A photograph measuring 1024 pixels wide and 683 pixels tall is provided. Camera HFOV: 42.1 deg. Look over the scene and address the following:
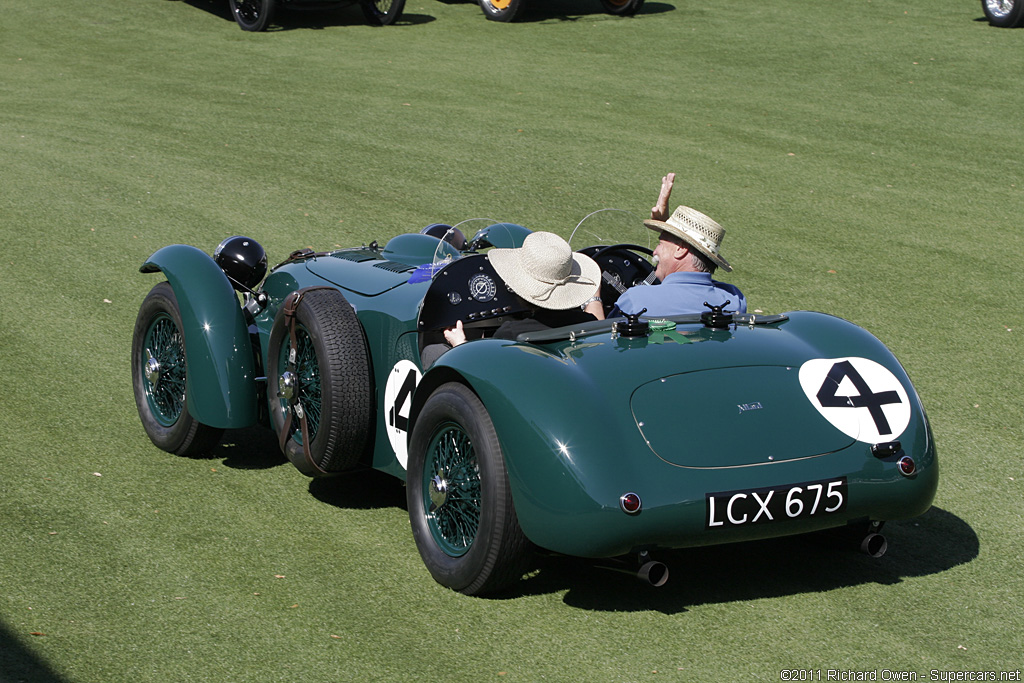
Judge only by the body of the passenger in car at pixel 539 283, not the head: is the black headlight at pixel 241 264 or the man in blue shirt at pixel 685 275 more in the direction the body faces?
the black headlight

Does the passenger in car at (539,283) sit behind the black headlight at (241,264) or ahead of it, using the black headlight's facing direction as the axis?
behind

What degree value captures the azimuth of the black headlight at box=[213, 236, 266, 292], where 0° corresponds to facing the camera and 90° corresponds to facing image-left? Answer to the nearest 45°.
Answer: approximately 135°

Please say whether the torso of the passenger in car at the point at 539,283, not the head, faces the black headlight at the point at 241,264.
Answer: yes

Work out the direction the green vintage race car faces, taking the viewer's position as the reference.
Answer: facing away from the viewer and to the left of the viewer

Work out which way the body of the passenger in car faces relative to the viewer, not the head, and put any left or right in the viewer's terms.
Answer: facing away from the viewer and to the left of the viewer

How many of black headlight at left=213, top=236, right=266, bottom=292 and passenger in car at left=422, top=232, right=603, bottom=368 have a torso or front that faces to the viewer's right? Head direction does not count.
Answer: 0

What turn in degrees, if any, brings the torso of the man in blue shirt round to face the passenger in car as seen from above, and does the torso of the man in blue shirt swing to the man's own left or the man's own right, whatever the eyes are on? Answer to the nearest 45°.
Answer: approximately 45° to the man's own left

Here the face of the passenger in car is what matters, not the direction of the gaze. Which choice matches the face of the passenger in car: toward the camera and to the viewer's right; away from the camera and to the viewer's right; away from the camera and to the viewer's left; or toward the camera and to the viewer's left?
away from the camera and to the viewer's left

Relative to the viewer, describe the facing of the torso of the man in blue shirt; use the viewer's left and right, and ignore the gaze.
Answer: facing away from the viewer and to the left of the viewer
